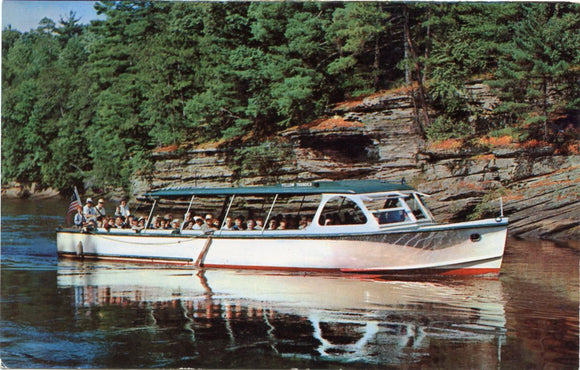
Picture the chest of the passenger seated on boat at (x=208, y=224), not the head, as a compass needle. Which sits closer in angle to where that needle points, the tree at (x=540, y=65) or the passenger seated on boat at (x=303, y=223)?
the passenger seated on boat

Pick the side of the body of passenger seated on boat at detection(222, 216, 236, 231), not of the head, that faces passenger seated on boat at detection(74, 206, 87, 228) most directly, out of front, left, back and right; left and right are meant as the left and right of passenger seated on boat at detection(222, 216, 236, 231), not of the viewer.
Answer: right

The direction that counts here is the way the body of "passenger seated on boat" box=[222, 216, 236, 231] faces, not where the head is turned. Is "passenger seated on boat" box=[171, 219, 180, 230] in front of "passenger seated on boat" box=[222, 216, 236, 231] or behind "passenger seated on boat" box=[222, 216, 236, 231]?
behind

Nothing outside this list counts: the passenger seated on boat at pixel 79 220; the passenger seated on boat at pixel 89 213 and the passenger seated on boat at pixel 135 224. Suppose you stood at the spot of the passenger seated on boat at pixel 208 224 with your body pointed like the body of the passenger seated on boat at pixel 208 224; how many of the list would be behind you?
3

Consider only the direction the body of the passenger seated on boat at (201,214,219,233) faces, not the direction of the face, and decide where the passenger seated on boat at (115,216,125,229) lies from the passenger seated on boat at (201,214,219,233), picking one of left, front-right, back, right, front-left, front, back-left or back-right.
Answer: back

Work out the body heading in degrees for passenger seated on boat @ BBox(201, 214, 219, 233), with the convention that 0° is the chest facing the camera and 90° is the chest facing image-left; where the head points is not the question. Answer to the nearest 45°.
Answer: approximately 315°

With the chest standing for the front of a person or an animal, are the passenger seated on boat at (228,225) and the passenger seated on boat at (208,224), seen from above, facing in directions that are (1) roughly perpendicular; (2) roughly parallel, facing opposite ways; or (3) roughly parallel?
roughly parallel

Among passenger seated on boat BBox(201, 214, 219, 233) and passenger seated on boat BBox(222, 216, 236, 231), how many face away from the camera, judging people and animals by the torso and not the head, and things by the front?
0

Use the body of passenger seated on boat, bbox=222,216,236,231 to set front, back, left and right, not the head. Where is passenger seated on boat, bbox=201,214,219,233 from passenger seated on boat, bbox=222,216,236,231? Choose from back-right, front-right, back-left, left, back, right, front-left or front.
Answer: right

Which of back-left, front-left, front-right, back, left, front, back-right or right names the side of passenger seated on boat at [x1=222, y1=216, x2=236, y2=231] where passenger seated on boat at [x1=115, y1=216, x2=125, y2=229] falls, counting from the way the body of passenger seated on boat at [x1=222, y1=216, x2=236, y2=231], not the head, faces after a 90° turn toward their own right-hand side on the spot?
front

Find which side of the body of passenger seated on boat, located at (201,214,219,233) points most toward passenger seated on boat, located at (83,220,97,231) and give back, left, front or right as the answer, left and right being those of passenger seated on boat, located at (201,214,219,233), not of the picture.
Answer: back

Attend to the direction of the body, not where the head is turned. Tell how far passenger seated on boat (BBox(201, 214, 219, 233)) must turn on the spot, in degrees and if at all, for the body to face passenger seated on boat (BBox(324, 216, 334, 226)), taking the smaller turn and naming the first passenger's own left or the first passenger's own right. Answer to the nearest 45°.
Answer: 0° — they already face them
